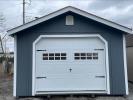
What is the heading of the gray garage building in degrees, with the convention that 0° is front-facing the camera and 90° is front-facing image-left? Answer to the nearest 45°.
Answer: approximately 0°
